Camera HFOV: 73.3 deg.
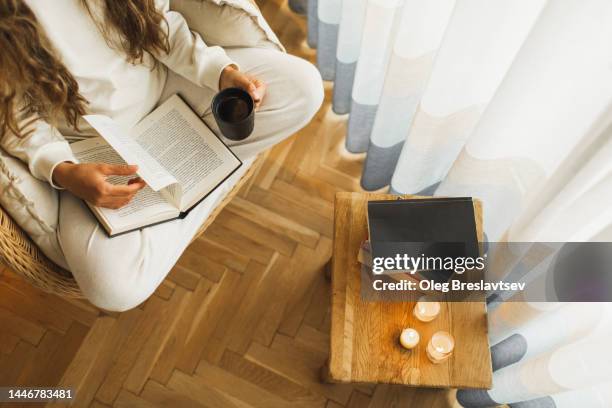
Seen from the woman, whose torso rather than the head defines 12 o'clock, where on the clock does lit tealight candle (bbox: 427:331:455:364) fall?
The lit tealight candle is roughly at 12 o'clock from the woman.

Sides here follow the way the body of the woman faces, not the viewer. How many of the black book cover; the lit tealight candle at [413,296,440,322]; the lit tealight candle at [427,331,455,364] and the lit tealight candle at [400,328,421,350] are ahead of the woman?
4

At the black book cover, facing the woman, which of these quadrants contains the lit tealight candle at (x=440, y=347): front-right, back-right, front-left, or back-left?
back-left

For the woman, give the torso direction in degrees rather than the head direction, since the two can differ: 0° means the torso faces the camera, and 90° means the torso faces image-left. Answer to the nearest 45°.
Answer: approximately 315°

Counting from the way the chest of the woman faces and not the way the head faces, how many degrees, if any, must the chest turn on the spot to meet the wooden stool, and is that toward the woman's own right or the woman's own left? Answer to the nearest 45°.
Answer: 0° — they already face it

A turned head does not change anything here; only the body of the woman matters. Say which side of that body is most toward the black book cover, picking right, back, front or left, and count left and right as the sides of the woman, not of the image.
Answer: front

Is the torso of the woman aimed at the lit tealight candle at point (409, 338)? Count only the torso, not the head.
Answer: yes

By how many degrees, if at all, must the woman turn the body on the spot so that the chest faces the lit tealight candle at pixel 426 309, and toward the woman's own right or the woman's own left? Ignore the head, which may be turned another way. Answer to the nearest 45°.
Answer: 0° — they already face it
